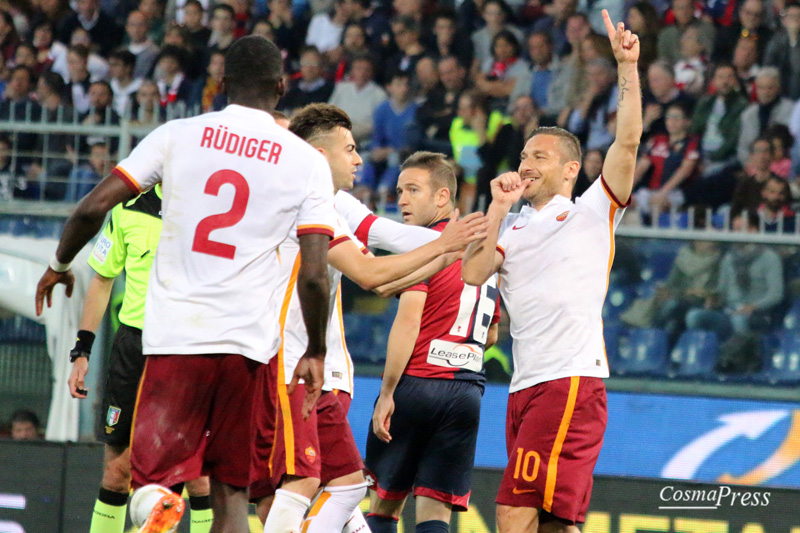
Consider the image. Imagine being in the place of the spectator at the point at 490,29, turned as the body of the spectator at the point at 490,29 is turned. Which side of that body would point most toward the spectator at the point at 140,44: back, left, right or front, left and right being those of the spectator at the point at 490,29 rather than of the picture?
right

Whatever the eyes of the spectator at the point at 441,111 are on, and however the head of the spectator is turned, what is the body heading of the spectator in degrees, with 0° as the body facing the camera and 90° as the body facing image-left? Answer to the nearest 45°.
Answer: approximately 45°

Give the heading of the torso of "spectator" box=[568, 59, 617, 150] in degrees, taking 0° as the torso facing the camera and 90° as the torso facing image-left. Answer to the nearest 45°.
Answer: approximately 45°

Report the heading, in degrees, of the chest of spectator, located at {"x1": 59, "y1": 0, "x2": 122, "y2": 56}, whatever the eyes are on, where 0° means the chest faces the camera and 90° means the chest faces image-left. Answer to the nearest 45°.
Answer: approximately 0°

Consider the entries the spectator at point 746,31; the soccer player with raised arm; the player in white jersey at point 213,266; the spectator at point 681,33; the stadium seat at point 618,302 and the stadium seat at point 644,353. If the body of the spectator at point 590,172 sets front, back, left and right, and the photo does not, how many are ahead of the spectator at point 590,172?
4

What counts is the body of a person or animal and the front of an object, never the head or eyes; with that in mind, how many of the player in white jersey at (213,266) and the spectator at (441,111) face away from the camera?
1

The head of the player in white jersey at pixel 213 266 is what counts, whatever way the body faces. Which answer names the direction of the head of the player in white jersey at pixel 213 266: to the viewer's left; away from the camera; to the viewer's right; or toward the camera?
away from the camera

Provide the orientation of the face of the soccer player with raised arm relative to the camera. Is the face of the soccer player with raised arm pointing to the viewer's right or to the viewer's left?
to the viewer's left

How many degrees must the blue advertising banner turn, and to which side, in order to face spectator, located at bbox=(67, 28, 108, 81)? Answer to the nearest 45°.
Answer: approximately 135° to its right
